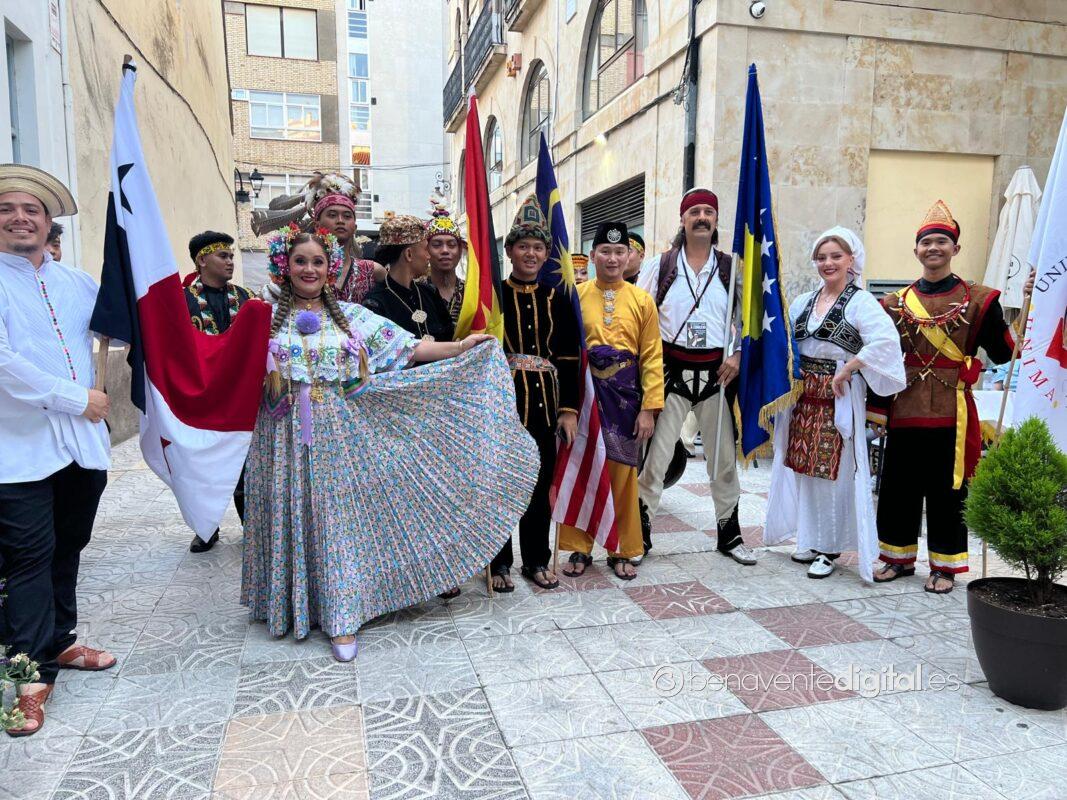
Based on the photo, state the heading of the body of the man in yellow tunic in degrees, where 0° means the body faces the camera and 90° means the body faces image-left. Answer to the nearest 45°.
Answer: approximately 0°

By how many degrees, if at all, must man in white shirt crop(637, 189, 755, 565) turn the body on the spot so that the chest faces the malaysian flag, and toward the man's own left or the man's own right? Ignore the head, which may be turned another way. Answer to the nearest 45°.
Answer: approximately 45° to the man's own right

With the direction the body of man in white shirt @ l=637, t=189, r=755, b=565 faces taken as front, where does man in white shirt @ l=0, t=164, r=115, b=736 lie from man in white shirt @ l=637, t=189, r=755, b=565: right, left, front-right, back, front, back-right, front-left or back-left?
front-right

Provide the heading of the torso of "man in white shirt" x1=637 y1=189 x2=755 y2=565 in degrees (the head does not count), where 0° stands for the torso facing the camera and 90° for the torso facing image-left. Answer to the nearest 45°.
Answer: approximately 0°

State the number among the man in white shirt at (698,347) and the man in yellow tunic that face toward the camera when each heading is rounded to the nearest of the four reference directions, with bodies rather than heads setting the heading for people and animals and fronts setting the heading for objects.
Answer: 2

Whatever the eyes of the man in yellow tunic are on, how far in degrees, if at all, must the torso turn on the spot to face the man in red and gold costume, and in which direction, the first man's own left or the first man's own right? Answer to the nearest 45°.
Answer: approximately 90° to the first man's own left

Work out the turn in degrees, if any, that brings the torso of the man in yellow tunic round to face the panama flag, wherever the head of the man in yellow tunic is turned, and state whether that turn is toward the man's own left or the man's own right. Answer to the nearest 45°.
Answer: approximately 45° to the man's own right
